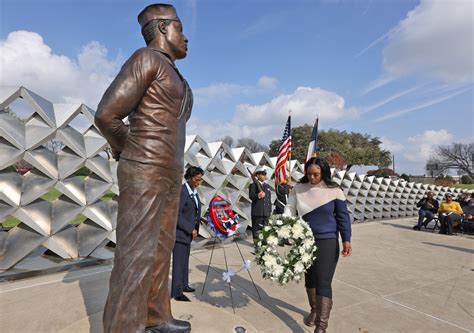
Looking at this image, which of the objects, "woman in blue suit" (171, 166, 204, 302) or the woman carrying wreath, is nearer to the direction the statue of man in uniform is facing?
the woman carrying wreath

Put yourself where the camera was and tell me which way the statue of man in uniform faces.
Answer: facing to the right of the viewer

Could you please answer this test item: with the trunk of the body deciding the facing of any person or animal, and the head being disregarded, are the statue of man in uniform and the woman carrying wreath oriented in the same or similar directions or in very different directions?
very different directions

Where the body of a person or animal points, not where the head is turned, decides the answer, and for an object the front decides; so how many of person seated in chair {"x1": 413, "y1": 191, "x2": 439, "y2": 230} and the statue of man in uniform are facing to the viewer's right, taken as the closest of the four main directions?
1

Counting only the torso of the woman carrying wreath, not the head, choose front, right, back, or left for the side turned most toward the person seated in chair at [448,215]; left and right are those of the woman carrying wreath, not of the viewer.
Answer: back

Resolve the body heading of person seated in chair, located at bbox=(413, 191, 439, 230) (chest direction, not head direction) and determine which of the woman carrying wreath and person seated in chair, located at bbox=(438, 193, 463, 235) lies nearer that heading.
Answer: the woman carrying wreath

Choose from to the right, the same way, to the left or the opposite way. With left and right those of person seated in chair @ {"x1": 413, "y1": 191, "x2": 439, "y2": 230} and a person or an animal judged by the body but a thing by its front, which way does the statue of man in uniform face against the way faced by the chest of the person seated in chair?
the opposite way

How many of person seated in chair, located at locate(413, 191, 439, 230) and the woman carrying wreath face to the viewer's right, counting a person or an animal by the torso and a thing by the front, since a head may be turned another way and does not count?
0

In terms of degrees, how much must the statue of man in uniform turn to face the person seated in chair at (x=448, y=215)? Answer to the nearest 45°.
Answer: approximately 45° to its left

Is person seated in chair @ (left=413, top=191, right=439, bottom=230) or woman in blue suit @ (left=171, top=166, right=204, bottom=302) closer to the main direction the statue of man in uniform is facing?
the person seated in chair

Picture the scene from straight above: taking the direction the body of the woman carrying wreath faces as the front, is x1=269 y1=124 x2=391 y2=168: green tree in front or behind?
behind

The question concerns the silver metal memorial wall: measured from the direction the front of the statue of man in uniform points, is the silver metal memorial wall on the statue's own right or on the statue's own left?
on the statue's own left

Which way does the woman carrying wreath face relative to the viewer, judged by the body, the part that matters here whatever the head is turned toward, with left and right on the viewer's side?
facing the viewer and to the left of the viewer

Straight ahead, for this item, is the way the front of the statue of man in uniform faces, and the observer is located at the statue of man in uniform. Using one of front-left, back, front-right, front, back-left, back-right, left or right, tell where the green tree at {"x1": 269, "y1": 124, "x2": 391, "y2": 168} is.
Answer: front-left

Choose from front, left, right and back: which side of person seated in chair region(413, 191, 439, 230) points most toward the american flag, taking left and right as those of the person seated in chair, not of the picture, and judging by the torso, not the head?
front
